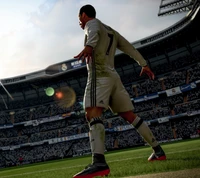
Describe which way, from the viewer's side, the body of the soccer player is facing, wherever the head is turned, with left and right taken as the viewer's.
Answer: facing away from the viewer and to the left of the viewer
